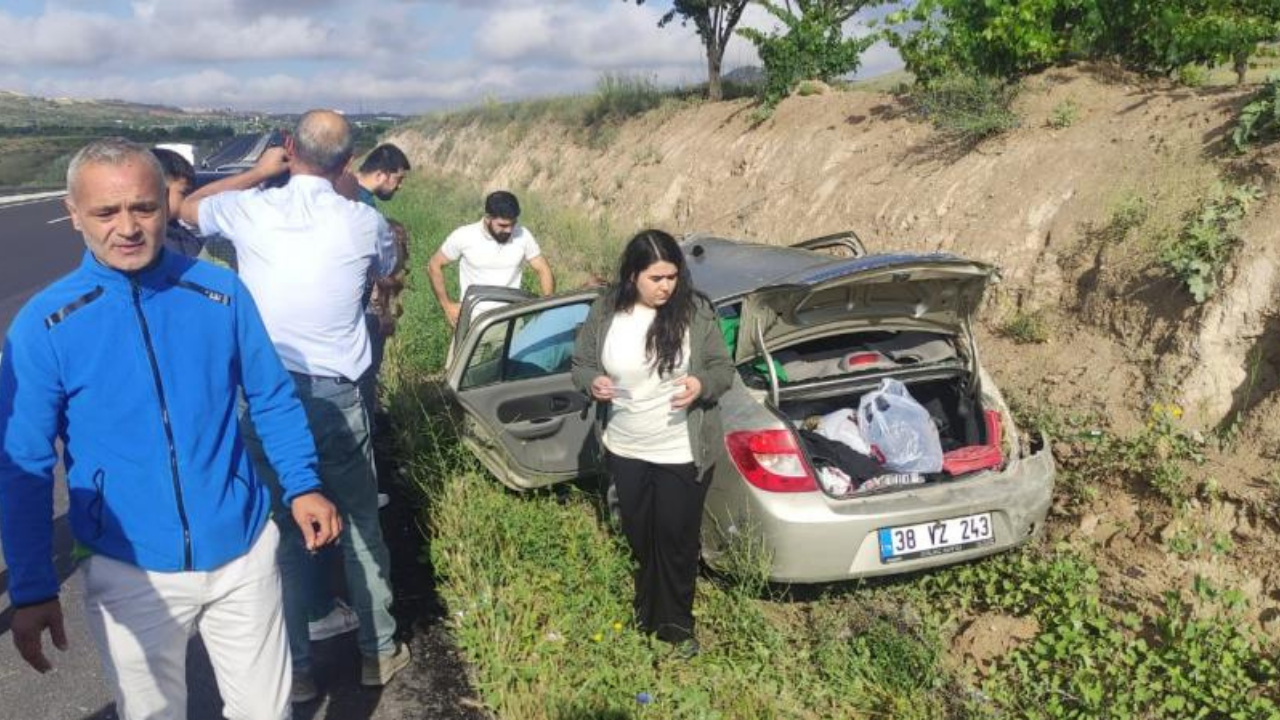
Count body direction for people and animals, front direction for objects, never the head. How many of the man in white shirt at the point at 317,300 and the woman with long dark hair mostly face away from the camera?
1

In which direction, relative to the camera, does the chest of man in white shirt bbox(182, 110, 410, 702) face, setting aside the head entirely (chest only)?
away from the camera

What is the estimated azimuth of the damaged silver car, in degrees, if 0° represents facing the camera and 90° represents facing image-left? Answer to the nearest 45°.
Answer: approximately 135°

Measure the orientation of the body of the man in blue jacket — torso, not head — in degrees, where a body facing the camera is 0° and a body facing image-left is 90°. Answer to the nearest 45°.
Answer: approximately 0°

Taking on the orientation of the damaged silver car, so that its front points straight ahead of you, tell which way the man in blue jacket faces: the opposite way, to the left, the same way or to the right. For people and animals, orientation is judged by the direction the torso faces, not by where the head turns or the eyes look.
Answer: the opposite way

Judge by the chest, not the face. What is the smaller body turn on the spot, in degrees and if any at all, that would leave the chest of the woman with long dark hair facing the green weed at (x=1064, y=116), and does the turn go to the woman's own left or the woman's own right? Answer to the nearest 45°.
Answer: approximately 135° to the woman's own left

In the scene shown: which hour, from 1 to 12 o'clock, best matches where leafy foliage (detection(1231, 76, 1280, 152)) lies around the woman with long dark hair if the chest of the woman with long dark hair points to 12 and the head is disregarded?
The leafy foliage is roughly at 8 o'clock from the woman with long dark hair.

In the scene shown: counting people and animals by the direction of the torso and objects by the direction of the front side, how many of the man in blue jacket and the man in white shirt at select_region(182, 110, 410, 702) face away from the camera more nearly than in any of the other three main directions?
1

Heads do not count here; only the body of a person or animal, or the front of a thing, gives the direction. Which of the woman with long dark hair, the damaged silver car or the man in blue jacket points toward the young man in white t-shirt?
the damaged silver car

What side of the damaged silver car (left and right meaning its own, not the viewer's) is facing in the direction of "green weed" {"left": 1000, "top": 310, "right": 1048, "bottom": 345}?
right

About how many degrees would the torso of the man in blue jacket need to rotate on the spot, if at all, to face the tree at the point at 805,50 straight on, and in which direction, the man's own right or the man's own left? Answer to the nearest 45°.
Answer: approximately 135° to the man's own left

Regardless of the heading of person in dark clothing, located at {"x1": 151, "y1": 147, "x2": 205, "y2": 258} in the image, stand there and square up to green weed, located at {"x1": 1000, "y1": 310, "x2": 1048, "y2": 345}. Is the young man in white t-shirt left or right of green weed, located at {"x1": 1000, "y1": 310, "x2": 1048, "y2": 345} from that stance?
left
